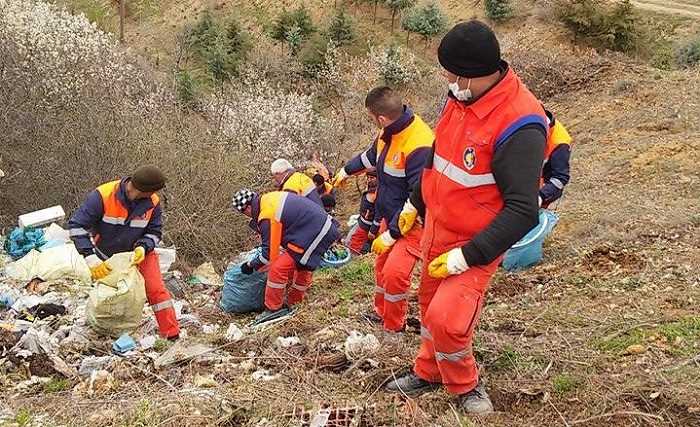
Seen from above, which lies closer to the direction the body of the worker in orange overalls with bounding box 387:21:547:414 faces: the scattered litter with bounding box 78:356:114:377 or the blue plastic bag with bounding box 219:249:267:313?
the scattered litter

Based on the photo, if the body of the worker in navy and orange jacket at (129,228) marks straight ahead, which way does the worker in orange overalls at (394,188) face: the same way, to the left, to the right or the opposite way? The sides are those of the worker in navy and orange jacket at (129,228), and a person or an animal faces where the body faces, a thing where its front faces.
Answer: to the right

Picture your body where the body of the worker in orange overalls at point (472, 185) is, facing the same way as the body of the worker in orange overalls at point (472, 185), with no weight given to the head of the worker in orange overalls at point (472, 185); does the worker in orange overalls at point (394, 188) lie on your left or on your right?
on your right

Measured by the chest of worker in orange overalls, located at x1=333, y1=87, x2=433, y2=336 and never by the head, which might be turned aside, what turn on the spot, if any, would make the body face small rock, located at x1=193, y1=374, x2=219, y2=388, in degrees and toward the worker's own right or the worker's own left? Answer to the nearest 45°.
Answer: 0° — they already face it

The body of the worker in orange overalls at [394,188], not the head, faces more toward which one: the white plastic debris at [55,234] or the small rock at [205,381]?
the small rock

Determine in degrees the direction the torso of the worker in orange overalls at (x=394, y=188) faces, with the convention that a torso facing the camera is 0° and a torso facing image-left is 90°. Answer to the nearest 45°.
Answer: approximately 45°

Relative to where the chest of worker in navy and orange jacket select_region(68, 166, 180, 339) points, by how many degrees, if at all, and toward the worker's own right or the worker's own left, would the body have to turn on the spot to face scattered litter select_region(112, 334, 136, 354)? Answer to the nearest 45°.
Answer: approximately 45° to the worker's own right

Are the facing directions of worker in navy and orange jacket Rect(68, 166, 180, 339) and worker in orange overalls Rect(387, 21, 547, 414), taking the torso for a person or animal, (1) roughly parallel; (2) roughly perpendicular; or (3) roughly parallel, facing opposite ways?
roughly perpendicular

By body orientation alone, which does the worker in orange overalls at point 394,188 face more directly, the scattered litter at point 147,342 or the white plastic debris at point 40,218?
the scattered litter

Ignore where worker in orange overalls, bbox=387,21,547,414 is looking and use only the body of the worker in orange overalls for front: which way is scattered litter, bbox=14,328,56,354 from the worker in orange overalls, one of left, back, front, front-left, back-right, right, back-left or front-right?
front-right

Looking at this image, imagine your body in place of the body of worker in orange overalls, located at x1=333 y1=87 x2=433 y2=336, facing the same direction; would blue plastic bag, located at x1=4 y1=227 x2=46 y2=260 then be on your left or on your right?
on your right
